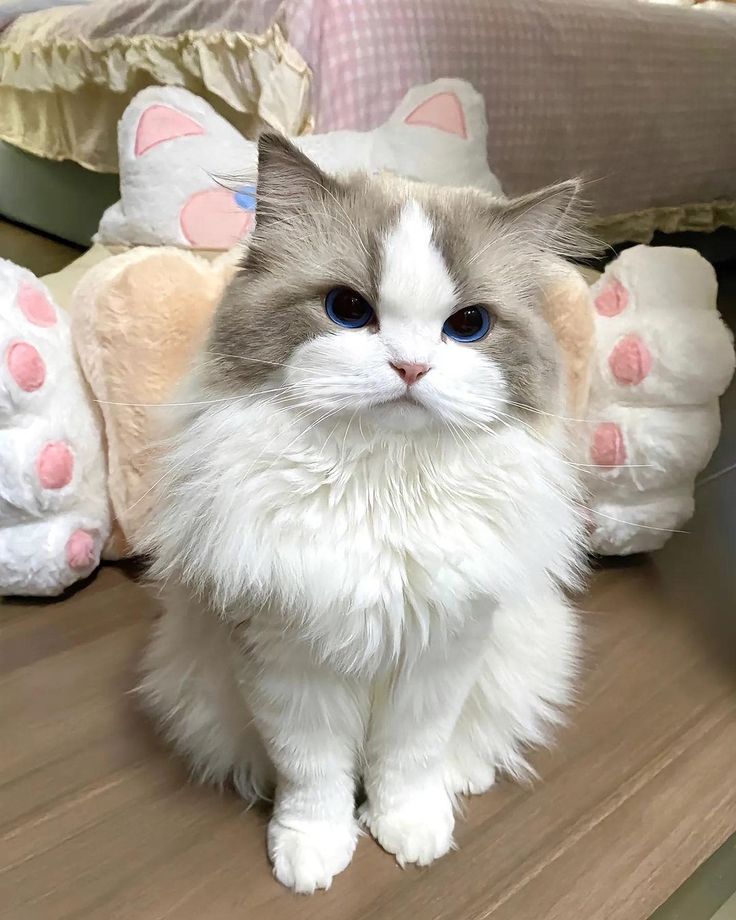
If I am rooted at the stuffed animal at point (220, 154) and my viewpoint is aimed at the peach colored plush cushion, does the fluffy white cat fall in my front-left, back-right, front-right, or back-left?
front-left

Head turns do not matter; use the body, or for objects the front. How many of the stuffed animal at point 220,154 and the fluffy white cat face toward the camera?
2

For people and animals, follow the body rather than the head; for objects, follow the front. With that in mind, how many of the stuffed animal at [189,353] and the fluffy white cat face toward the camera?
2

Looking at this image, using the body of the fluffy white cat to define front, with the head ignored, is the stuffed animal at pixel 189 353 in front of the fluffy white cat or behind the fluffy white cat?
behind

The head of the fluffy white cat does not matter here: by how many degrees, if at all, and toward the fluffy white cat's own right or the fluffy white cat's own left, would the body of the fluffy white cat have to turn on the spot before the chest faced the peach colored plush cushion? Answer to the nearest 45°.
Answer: approximately 135° to the fluffy white cat's own right

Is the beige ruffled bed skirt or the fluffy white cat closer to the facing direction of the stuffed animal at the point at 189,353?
the fluffy white cat

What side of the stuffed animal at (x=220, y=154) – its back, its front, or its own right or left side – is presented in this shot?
front

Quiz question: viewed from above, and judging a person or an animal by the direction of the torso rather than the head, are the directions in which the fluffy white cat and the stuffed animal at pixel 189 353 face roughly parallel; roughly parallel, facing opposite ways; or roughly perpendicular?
roughly parallel

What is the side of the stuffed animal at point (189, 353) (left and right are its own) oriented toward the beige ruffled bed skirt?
back

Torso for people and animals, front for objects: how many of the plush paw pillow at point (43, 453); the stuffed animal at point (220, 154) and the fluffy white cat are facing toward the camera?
3

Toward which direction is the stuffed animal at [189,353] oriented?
toward the camera

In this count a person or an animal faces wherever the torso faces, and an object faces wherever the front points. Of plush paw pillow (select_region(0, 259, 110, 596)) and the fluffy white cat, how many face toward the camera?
2

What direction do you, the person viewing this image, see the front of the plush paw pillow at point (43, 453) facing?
facing the viewer
